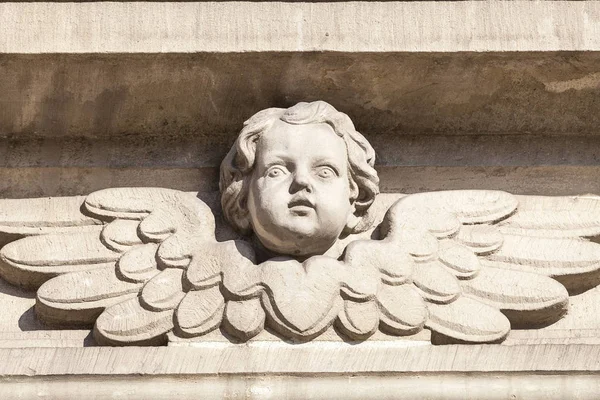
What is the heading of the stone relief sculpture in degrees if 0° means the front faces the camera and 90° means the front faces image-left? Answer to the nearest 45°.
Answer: approximately 0°
